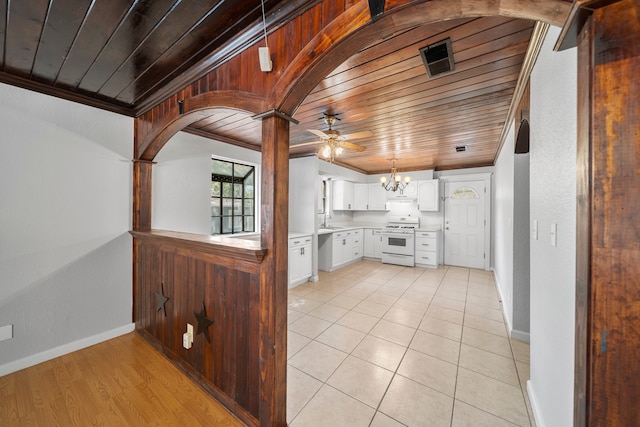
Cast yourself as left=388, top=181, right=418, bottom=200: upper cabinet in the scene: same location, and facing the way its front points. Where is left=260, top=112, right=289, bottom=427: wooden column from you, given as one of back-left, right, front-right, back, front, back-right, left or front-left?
front

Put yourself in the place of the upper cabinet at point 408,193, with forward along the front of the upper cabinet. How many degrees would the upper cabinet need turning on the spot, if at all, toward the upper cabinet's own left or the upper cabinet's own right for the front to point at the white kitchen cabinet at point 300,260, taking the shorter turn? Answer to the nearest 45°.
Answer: approximately 45° to the upper cabinet's own right

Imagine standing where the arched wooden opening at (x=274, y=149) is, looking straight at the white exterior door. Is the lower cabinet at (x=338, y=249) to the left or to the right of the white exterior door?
left

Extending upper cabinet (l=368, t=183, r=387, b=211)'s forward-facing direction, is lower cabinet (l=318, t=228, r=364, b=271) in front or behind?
in front

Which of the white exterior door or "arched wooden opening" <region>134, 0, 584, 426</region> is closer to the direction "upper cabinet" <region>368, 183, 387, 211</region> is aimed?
the arched wooden opening

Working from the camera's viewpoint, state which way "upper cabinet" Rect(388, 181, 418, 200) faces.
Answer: facing the viewer

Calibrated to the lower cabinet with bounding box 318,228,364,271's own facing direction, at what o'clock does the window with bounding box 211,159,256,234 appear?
The window is roughly at 3 o'clock from the lower cabinet.

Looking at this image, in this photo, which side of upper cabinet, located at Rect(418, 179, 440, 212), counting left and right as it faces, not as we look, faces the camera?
front

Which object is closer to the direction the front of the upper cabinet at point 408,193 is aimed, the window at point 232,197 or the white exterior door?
the window

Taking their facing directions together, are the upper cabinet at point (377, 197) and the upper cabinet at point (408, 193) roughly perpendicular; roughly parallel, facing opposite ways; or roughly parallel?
roughly parallel

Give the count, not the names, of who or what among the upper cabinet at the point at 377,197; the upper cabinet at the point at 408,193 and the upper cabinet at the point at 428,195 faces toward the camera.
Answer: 3

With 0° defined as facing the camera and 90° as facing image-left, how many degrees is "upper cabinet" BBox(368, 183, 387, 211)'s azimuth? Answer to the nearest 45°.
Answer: approximately 0°

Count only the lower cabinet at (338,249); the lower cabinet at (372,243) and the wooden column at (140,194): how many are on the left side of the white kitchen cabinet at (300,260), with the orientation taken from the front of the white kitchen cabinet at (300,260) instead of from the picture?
2
